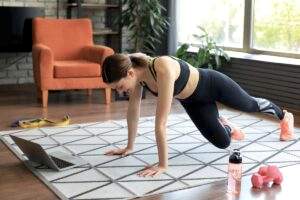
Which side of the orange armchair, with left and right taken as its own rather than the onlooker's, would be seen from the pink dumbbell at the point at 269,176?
front

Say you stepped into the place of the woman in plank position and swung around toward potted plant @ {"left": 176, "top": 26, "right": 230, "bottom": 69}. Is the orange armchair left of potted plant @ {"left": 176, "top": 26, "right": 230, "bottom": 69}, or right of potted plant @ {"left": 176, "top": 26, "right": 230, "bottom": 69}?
left

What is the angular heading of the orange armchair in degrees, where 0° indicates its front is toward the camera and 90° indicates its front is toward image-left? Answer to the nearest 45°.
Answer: approximately 315°

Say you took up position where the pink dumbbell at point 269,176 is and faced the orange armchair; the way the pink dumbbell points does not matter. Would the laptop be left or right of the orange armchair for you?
left

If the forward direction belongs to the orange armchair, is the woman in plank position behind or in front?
in front

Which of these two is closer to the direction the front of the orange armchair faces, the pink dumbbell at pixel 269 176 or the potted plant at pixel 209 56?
the pink dumbbell

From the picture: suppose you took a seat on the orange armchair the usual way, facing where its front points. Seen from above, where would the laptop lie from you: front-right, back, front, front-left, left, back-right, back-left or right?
front-right

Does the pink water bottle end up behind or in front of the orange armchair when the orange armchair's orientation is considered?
in front

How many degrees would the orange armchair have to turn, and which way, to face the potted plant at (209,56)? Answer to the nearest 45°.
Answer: approximately 45° to its left
